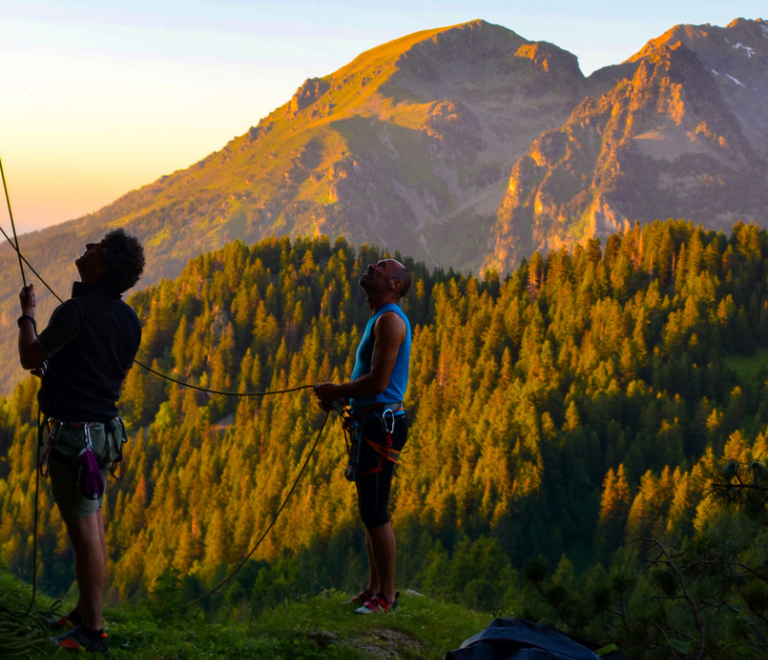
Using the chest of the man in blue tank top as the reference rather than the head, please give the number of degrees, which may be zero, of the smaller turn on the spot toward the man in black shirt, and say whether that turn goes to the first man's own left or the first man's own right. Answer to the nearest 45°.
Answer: approximately 45° to the first man's own left

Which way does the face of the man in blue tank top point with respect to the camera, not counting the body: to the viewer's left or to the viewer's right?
to the viewer's left

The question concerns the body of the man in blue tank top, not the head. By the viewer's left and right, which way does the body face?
facing to the left of the viewer
